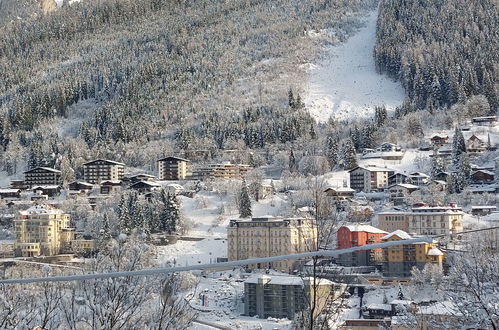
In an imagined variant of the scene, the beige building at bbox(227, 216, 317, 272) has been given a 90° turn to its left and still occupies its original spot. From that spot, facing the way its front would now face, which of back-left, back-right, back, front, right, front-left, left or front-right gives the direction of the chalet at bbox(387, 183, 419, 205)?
front-left

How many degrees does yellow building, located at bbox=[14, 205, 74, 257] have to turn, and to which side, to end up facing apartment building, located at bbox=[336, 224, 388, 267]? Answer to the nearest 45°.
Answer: approximately 45° to its left

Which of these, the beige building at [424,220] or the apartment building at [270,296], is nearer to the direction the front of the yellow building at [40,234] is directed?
the apartment building

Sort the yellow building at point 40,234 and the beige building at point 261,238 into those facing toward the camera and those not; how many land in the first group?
2

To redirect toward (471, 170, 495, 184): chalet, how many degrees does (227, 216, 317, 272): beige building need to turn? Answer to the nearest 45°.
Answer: approximately 135° to its left

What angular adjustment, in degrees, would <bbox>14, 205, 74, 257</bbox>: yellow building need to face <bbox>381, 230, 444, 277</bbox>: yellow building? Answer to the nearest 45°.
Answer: approximately 45° to its left

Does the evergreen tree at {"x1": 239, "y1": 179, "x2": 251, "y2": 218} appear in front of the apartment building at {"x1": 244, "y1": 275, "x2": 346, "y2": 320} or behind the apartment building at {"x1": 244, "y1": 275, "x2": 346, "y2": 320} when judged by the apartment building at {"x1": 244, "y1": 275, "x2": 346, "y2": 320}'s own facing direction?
behind

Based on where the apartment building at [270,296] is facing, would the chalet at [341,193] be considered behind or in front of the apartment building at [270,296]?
behind

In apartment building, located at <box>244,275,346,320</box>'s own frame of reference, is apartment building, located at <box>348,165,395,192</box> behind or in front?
behind

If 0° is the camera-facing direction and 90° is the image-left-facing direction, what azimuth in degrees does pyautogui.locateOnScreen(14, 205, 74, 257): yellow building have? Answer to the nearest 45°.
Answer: approximately 0°

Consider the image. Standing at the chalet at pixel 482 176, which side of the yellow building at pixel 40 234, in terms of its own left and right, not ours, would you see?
left

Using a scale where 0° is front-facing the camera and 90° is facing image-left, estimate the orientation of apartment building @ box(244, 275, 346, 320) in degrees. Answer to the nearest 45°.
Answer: approximately 0°
